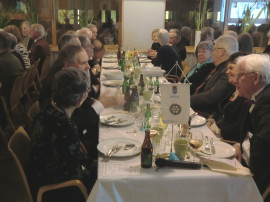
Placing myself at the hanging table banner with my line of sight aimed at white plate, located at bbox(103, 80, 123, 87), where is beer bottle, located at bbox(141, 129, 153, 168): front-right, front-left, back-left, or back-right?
back-left

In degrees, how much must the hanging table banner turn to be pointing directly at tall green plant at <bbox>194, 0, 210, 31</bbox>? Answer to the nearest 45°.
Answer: approximately 180°

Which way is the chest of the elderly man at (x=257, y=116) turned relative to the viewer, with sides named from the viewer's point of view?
facing to the left of the viewer

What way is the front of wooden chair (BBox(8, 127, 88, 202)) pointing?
to the viewer's right

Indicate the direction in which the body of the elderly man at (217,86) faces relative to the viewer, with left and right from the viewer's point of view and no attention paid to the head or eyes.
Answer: facing to the left of the viewer

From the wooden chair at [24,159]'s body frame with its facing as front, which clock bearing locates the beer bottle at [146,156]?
The beer bottle is roughly at 1 o'clock from the wooden chair.

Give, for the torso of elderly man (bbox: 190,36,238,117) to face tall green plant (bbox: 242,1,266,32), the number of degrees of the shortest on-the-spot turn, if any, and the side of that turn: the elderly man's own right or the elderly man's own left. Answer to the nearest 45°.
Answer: approximately 90° to the elderly man's own right

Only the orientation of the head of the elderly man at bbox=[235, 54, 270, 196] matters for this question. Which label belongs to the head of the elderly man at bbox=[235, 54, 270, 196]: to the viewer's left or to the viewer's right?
to the viewer's left

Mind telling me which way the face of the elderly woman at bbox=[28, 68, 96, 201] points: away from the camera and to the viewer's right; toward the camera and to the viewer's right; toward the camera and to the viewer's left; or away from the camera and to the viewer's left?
away from the camera and to the viewer's right
